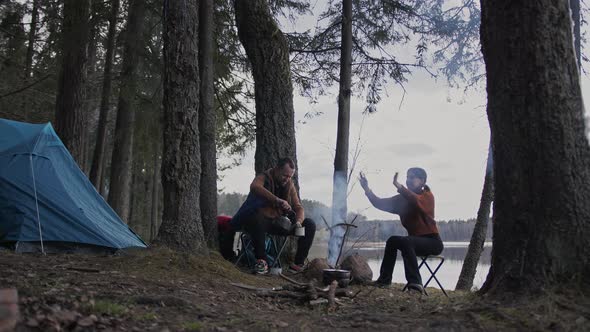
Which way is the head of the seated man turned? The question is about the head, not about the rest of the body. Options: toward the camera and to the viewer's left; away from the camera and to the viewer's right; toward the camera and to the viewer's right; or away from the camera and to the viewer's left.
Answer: toward the camera and to the viewer's right

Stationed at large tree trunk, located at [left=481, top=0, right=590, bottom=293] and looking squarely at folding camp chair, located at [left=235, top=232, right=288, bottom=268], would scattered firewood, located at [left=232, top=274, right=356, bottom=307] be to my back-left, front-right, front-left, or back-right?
front-left

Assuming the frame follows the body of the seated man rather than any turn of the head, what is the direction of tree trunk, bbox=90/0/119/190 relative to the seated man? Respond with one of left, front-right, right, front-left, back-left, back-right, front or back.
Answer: back

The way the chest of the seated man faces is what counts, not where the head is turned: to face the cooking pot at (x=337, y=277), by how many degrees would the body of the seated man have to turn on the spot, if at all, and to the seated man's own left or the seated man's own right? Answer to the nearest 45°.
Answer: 0° — they already face it

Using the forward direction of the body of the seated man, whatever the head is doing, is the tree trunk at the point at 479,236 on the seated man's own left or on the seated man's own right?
on the seated man's own left

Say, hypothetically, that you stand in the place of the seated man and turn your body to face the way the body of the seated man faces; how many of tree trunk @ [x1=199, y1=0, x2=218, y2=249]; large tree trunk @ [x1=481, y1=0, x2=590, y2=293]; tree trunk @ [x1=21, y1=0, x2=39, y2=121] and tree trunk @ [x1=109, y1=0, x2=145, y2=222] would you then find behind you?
3

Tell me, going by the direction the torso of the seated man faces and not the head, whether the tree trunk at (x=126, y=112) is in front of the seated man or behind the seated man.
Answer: behind

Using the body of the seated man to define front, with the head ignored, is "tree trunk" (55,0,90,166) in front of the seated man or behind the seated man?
behind

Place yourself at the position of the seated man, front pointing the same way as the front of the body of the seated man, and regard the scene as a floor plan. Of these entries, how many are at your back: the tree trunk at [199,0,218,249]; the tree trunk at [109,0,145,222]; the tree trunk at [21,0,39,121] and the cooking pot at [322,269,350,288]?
3

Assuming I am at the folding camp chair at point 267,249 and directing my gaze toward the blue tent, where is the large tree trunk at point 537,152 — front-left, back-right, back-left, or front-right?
back-left

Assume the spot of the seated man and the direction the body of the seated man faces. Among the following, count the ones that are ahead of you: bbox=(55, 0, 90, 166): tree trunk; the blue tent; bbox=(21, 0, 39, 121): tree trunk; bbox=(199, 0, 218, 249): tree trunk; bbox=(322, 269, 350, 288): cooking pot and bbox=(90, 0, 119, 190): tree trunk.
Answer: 1

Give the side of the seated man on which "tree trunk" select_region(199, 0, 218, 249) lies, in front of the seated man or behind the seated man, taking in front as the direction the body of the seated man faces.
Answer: behind

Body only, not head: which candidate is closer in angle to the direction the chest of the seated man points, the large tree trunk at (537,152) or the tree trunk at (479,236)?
the large tree trunk

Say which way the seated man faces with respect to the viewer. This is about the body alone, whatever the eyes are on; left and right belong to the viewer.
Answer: facing the viewer and to the right of the viewer
